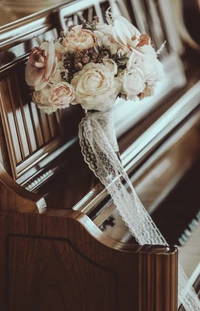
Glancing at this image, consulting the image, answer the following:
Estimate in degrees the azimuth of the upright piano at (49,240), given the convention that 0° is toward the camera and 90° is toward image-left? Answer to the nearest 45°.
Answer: approximately 315°
